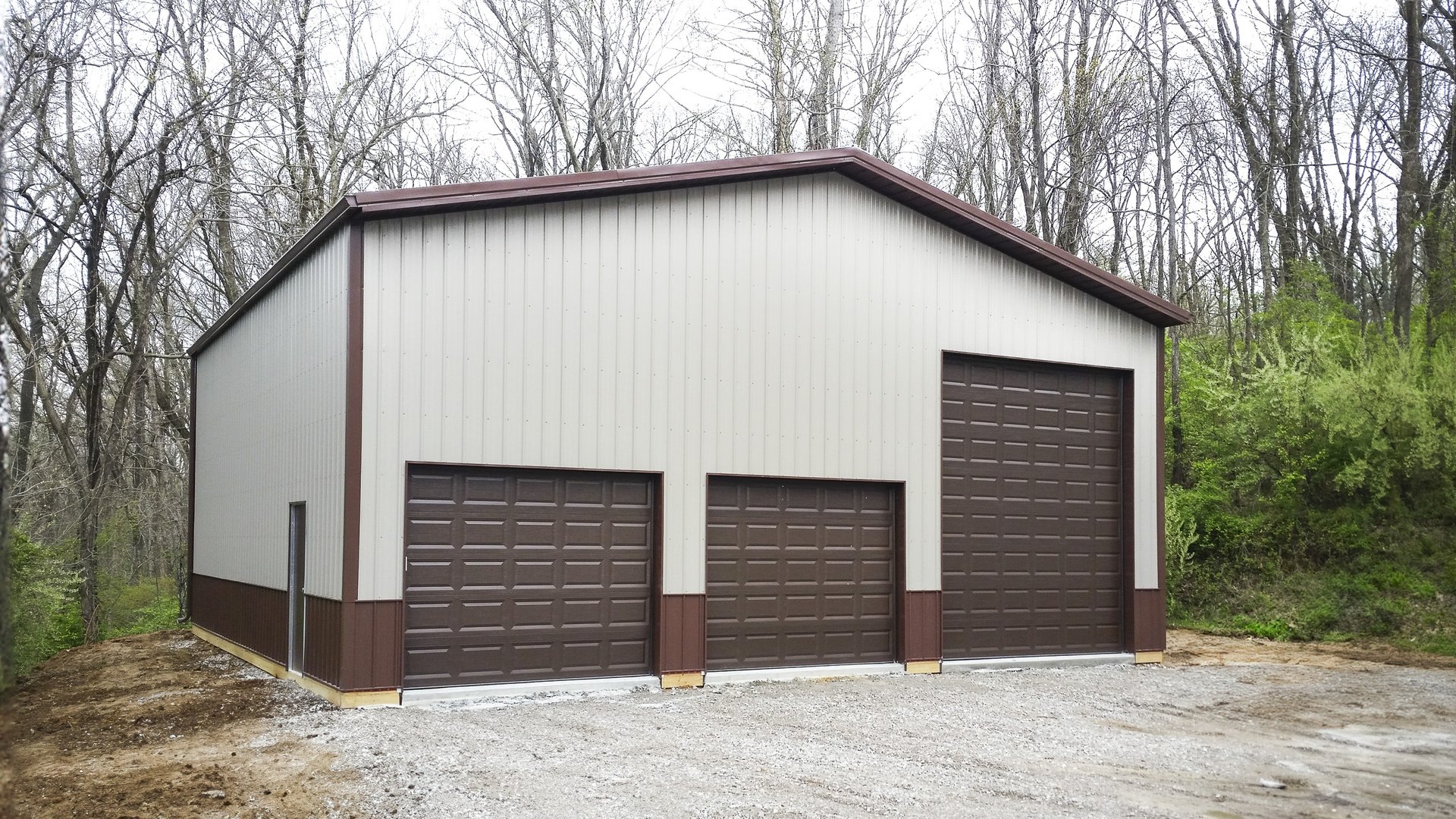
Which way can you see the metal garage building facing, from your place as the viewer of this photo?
facing the viewer and to the right of the viewer

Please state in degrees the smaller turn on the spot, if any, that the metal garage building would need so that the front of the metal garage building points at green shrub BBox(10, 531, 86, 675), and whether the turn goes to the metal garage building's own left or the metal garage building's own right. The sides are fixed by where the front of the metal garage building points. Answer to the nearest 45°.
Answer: approximately 135° to the metal garage building's own right
